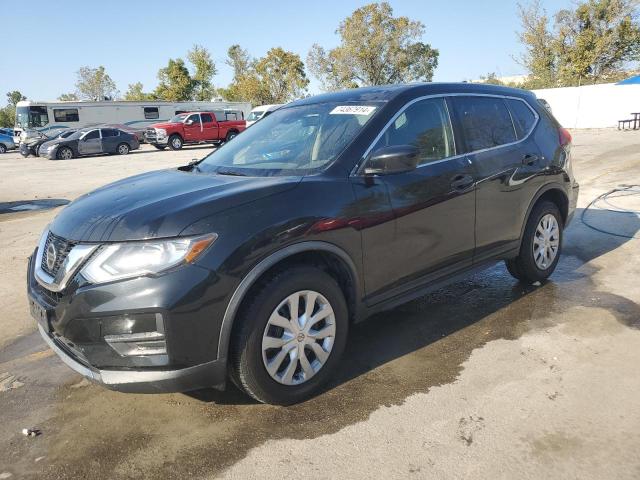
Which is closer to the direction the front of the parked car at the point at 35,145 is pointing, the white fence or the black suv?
the black suv

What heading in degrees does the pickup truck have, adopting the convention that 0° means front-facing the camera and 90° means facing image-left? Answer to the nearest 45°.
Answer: approximately 45°

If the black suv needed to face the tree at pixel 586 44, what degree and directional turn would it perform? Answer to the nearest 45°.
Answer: approximately 180°

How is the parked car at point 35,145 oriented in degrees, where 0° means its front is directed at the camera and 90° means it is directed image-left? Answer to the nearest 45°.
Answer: approximately 45°
